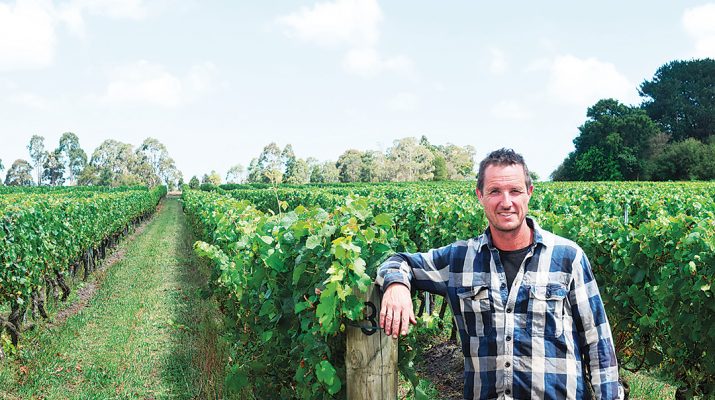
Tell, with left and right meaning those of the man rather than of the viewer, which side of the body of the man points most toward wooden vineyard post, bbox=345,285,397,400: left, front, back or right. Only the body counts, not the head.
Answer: right

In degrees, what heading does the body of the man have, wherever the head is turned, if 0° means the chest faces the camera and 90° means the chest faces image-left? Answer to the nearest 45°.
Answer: approximately 0°
